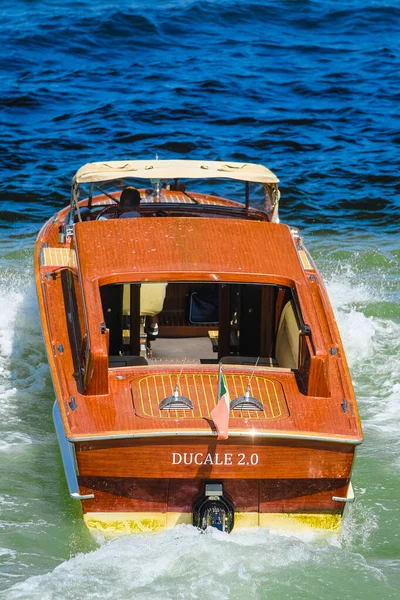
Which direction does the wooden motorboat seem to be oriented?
away from the camera
